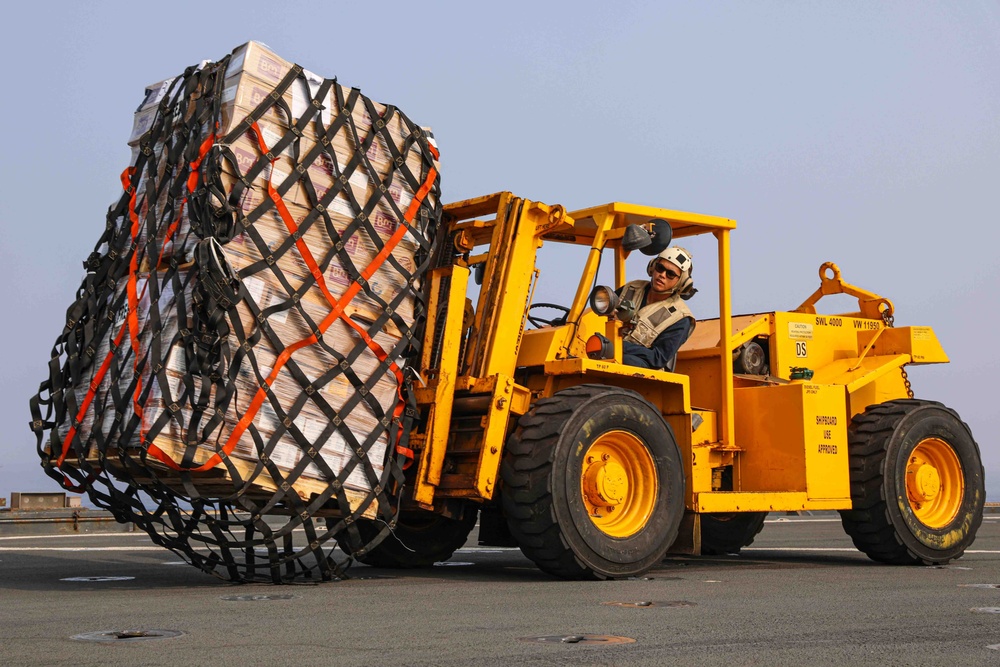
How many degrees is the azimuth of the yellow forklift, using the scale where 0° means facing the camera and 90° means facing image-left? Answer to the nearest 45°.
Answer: approximately 45°
